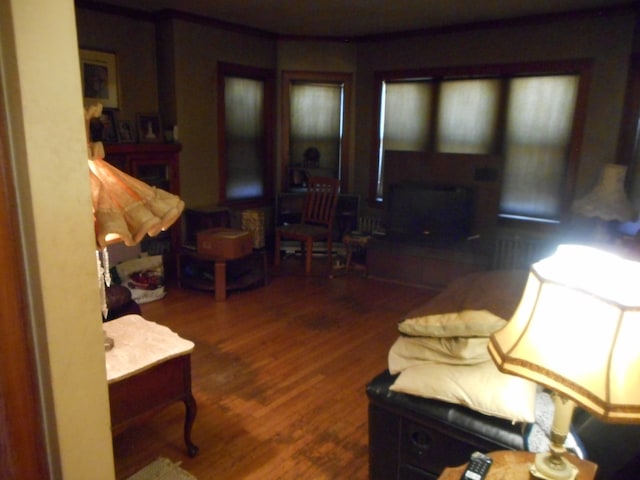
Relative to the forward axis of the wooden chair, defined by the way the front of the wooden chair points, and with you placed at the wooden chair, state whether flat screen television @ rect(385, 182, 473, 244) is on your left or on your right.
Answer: on your left

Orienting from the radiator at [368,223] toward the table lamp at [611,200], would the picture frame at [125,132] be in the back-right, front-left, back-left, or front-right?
back-right

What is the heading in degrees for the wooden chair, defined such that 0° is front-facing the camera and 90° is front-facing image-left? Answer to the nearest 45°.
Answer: approximately 45°

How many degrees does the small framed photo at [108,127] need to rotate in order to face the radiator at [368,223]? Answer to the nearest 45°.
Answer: approximately 45° to its left

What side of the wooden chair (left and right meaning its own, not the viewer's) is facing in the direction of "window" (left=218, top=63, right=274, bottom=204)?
right

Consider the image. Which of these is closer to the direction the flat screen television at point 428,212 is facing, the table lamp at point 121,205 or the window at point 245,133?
the table lamp

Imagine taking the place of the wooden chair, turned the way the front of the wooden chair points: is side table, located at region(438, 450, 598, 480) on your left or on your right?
on your left

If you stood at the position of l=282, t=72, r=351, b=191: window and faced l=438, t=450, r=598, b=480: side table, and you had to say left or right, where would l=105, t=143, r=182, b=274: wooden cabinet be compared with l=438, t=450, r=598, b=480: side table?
right

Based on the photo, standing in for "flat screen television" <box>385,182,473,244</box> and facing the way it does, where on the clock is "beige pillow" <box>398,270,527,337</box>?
The beige pillow is roughly at 12 o'clock from the flat screen television.

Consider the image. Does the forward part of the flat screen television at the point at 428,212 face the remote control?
yes

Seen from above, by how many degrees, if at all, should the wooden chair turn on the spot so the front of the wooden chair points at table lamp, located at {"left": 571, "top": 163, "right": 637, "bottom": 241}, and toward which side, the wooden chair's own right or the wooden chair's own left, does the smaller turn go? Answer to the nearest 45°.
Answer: approximately 90° to the wooden chair's own left
